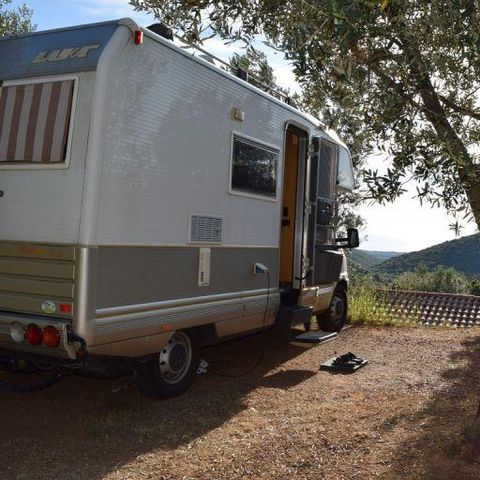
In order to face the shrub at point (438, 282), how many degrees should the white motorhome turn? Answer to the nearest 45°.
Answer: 0° — it already faces it

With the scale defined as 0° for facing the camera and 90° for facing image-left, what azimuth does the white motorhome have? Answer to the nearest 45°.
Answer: approximately 225°

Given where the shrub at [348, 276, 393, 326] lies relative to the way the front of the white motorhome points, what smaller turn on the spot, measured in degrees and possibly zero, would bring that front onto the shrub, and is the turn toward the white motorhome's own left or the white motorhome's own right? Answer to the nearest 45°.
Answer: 0° — it already faces it
